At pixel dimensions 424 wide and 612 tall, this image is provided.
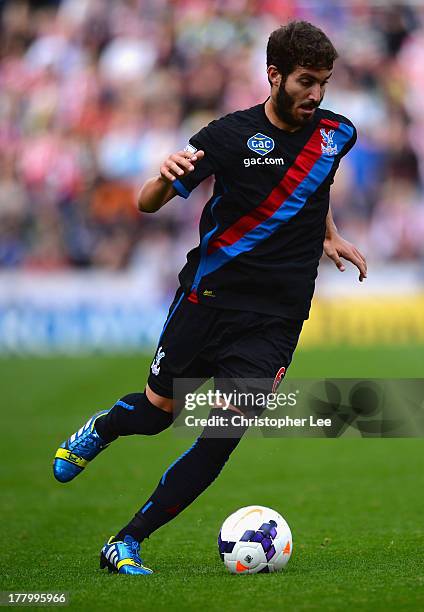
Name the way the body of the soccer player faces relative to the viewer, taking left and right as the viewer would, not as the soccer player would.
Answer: facing the viewer and to the right of the viewer

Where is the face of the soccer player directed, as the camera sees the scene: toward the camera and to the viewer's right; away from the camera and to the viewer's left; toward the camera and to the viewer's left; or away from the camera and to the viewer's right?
toward the camera and to the viewer's right
